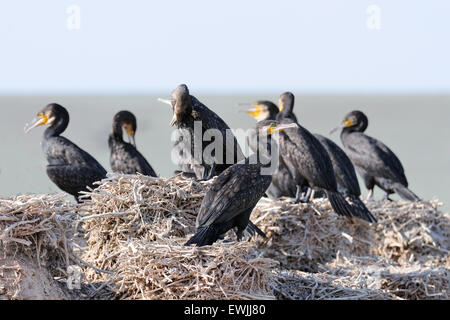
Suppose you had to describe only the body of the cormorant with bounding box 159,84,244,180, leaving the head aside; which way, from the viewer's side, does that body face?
to the viewer's left

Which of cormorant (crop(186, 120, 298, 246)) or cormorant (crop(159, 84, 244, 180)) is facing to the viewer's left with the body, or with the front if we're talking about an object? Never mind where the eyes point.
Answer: cormorant (crop(159, 84, 244, 180))

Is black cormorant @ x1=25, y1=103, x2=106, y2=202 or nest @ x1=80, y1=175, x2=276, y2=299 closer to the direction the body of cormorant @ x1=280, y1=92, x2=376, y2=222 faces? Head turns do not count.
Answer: the black cormorant

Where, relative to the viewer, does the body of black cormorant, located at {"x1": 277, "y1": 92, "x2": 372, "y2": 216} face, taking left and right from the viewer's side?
facing to the left of the viewer

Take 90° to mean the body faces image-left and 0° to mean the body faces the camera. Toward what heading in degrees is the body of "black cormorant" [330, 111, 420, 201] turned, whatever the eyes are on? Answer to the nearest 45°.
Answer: approximately 90°

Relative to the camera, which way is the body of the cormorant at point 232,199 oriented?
to the viewer's right

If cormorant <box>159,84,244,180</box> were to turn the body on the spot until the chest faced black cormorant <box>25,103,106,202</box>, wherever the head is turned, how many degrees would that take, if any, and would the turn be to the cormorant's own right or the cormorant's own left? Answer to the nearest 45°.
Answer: approximately 45° to the cormorant's own right

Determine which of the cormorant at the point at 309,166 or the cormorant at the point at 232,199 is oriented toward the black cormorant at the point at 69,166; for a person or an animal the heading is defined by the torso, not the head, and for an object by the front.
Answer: the cormorant at the point at 309,166

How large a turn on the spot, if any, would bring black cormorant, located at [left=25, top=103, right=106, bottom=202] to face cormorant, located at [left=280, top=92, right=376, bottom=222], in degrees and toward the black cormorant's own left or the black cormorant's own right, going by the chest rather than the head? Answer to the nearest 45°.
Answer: approximately 135° to the black cormorant's own left
